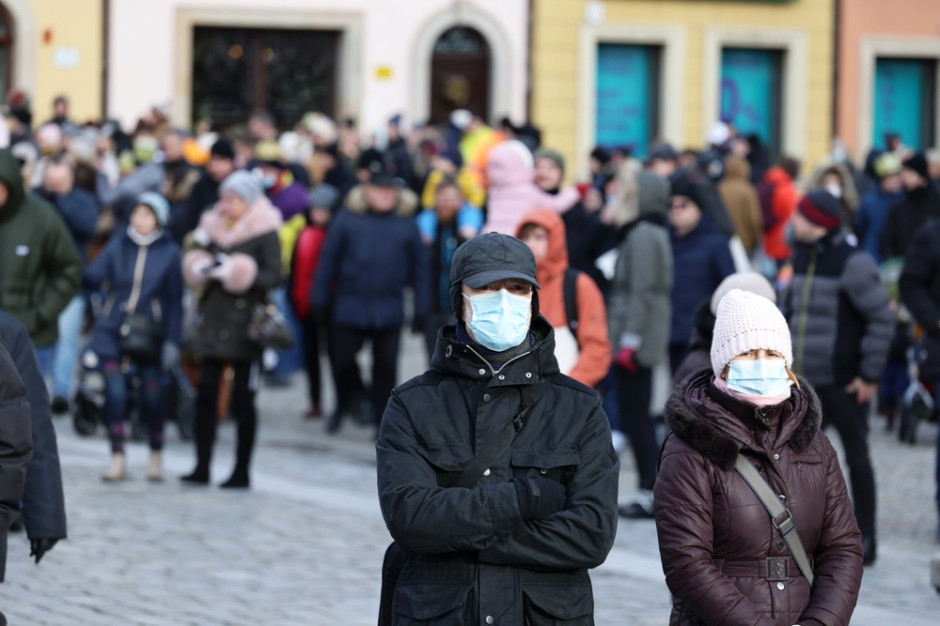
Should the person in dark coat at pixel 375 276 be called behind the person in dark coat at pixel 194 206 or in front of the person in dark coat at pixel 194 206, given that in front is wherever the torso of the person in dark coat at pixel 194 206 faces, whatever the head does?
in front

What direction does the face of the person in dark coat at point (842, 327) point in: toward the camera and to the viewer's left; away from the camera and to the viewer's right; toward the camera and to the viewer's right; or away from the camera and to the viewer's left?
toward the camera and to the viewer's left

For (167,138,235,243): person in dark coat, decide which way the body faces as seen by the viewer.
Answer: toward the camera

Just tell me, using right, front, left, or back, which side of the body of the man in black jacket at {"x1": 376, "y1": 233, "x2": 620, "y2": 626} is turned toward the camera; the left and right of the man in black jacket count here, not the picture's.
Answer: front

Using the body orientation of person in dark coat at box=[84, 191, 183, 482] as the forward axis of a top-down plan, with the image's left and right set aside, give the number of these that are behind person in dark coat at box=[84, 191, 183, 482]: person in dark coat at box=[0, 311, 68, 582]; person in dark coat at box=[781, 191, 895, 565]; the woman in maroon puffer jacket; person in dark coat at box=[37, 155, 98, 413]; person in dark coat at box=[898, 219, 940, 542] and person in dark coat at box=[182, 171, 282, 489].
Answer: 1

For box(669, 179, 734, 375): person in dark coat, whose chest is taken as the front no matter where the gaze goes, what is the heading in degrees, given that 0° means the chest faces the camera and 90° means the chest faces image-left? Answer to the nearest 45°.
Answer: approximately 45°

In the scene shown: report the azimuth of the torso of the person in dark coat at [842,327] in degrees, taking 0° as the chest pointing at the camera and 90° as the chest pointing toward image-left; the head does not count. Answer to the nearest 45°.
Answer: approximately 45°

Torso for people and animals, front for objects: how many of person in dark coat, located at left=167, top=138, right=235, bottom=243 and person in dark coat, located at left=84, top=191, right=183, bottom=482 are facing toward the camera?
2

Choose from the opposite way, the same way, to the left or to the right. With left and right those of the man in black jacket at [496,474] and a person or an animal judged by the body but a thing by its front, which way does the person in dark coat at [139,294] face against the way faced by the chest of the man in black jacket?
the same way
